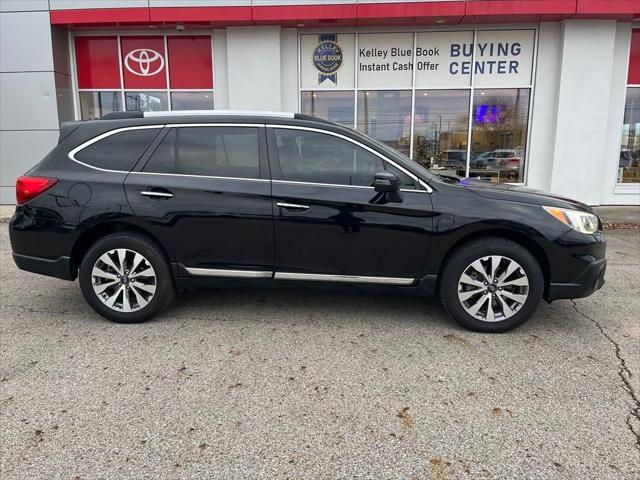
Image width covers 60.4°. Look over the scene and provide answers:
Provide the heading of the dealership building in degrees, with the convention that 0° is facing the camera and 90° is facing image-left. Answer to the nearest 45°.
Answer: approximately 0°

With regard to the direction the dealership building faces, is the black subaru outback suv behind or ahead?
ahead

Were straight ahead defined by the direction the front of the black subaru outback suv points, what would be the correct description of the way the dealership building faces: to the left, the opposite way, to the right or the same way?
to the right

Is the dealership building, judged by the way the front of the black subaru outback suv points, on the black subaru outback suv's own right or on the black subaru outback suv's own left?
on the black subaru outback suv's own left

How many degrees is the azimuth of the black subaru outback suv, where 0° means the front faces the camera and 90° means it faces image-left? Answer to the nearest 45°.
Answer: approximately 270°

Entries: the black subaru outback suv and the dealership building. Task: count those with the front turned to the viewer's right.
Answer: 1
